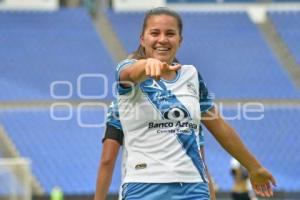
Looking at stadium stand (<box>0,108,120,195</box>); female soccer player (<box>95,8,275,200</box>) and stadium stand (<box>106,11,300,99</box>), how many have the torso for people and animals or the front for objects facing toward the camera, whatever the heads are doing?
3

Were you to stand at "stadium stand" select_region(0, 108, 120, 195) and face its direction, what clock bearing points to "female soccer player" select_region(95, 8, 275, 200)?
The female soccer player is roughly at 12 o'clock from the stadium stand.

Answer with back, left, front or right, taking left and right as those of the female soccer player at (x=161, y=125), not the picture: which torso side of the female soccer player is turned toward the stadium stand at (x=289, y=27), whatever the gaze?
back

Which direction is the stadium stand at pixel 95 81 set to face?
toward the camera

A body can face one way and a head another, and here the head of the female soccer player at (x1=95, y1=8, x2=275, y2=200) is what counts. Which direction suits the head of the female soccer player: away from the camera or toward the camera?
toward the camera

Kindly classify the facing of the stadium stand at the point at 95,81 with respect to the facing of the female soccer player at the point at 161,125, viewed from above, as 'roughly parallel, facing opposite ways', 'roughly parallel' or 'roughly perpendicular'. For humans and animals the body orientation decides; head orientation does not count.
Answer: roughly parallel
